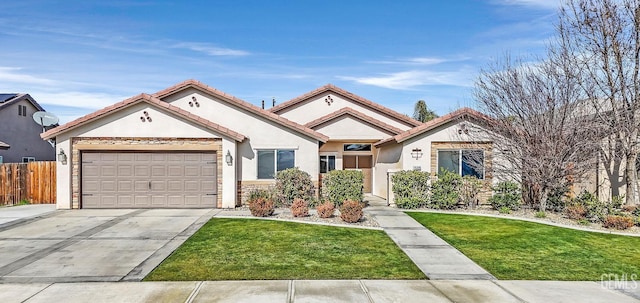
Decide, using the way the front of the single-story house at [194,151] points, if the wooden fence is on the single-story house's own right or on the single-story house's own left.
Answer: on the single-story house's own right

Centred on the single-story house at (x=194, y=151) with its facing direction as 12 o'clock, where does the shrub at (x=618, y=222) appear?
The shrub is roughly at 10 o'clock from the single-story house.

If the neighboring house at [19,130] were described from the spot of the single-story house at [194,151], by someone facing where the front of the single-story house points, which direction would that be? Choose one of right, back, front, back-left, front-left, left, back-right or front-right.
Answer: back-right

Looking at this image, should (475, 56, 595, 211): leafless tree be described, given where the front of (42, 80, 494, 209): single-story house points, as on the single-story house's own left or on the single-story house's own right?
on the single-story house's own left

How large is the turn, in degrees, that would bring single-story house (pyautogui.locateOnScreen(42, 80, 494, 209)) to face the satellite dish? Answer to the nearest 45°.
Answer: approximately 135° to its right

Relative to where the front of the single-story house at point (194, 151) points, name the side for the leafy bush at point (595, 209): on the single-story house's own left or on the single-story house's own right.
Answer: on the single-story house's own left

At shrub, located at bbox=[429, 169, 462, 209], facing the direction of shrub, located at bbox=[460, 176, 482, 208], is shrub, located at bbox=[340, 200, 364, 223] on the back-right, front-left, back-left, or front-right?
back-right

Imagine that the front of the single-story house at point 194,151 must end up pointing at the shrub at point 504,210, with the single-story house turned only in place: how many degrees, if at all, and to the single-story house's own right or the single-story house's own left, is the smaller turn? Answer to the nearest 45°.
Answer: approximately 90° to the single-story house's own left

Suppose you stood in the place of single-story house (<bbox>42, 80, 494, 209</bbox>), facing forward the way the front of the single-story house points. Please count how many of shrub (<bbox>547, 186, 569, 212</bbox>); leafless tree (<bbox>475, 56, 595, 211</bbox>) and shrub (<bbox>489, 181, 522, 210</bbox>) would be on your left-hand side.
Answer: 3

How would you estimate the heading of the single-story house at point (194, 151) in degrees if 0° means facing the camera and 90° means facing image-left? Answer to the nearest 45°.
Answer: approximately 0°

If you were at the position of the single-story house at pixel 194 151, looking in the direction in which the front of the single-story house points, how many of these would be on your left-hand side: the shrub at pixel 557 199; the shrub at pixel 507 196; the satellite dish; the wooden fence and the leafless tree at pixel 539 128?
3

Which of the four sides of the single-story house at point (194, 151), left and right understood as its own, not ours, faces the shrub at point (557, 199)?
left

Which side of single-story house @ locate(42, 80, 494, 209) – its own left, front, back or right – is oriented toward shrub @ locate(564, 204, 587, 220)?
left
